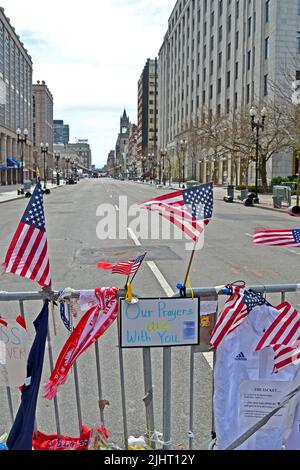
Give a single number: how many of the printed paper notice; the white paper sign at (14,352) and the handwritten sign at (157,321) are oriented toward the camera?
3

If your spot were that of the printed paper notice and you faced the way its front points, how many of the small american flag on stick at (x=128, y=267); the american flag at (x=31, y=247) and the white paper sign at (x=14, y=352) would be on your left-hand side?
0

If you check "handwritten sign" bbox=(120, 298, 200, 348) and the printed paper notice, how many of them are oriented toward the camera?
2

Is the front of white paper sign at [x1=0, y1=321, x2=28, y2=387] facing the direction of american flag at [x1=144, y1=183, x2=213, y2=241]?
no

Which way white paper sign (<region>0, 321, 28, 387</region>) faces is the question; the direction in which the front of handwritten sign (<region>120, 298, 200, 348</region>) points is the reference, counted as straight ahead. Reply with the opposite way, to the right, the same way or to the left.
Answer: the same way

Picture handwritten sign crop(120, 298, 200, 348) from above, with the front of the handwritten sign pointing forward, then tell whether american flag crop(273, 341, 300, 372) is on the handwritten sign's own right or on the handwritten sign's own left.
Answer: on the handwritten sign's own left

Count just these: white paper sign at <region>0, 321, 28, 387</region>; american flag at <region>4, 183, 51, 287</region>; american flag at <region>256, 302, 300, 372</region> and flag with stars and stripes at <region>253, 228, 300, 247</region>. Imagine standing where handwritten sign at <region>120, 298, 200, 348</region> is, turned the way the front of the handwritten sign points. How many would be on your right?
2

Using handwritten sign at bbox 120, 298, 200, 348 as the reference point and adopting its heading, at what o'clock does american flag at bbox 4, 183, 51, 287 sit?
The american flag is roughly at 3 o'clock from the handwritten sign.

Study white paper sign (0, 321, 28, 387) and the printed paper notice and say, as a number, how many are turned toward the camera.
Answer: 2

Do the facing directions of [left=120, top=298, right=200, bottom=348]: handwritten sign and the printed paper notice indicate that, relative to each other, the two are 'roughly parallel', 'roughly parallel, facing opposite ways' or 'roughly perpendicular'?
roughly parallel

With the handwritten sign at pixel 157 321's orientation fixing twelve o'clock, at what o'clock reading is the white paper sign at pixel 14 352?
The white paper sign is roughly at 3 o'clock from the handwritten sign.

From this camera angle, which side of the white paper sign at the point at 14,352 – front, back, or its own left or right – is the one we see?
front

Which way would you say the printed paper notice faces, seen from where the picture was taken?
facing the viewer

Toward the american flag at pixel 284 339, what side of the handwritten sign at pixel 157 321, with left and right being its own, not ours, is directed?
left
